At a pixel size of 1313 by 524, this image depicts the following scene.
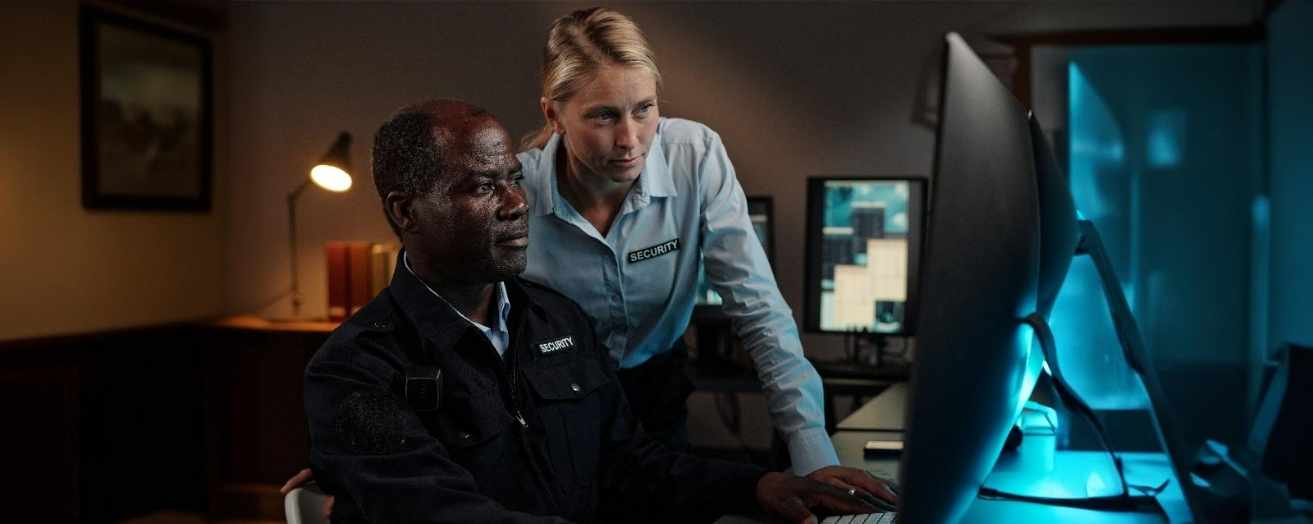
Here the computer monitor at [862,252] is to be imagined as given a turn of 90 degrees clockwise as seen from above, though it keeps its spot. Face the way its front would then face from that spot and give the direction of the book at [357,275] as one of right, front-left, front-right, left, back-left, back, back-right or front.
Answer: front

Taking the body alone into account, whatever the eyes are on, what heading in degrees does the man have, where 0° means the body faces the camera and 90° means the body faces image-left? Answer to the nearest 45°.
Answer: approximately 315°

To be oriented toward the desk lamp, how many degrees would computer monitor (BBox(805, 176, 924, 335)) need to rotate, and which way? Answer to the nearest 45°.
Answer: approximately 90° to its right

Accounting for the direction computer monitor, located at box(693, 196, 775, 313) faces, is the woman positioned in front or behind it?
in front

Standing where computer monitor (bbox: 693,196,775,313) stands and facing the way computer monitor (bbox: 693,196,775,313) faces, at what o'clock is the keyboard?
The keyboard is roughly at 12 o'clock from the computer monitor.

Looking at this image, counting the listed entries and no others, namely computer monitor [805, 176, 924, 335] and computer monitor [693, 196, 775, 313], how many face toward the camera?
2

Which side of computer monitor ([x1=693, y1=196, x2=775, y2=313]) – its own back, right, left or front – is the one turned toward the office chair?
front

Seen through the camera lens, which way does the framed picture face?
facing the viewer and to the right of the viewer

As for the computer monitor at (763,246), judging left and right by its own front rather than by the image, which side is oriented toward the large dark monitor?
front

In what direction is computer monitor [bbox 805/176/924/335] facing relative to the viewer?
toward the camera

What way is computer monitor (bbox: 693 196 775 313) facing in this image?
toward the camera

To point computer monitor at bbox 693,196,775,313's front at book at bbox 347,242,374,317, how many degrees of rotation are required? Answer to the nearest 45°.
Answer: approximately 90° to its right
